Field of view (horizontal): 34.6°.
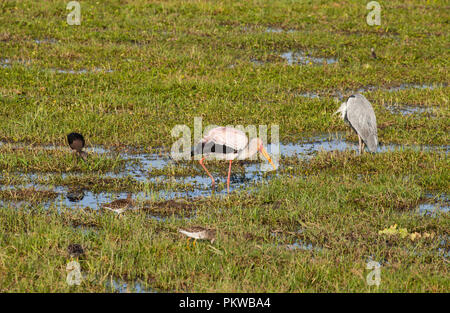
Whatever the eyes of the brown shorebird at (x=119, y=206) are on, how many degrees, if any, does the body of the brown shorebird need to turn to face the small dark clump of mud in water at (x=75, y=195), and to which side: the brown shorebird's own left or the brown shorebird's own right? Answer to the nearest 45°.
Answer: approximately 135° to the brown shorebird's own left

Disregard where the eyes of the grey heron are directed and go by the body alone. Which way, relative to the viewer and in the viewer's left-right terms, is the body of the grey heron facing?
facing to the left of the viewer

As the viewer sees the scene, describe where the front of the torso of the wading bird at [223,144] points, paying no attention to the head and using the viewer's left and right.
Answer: facing to the right of the viewer

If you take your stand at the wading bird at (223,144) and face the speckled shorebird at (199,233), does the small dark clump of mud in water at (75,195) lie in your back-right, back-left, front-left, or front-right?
front-right

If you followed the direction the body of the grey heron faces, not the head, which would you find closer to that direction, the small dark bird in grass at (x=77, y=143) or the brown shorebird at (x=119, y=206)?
the small dark bird in grass

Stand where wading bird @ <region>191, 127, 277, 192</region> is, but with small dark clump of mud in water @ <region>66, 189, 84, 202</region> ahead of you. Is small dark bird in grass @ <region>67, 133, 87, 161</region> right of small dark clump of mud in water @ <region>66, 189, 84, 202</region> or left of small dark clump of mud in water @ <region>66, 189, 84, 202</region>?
right

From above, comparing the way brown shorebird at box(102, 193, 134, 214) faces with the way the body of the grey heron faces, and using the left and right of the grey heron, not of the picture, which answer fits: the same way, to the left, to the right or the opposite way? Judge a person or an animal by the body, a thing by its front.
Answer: the opposite way

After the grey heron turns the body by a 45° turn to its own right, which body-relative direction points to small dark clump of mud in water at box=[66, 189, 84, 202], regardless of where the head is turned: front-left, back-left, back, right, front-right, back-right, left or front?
left

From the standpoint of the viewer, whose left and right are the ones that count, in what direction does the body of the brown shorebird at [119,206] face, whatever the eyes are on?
facing to the right of the viewer
